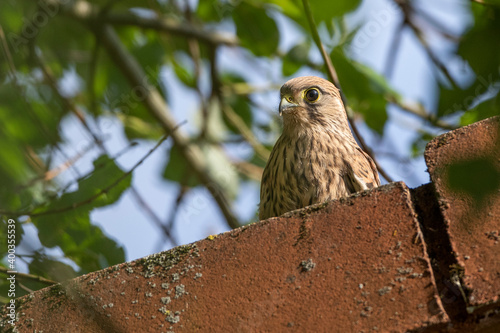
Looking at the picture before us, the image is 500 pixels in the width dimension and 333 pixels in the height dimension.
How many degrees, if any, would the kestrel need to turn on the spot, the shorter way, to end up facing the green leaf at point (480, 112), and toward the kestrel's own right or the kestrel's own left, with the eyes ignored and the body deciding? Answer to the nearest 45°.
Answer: approximately 90° to the kestrel's own left

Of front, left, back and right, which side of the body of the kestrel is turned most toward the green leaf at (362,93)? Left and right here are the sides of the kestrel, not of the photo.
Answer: back

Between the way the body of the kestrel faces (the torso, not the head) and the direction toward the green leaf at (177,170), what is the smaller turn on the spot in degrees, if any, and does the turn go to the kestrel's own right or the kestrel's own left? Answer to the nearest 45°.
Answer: approximately 90° to the kestrel's own right

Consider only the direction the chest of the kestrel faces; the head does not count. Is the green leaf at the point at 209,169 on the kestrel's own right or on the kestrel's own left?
on the kestrel's own right

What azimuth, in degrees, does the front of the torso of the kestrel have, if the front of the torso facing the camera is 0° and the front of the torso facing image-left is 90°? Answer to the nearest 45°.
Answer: approximately 45°

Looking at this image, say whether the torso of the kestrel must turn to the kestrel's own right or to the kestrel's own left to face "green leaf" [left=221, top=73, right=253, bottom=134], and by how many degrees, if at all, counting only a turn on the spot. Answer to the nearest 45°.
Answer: approximately 135° to the kestrel's own right

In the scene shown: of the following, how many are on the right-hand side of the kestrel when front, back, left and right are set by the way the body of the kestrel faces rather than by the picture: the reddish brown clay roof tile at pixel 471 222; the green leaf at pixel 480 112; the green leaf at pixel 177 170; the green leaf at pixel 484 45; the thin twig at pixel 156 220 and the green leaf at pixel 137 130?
3
